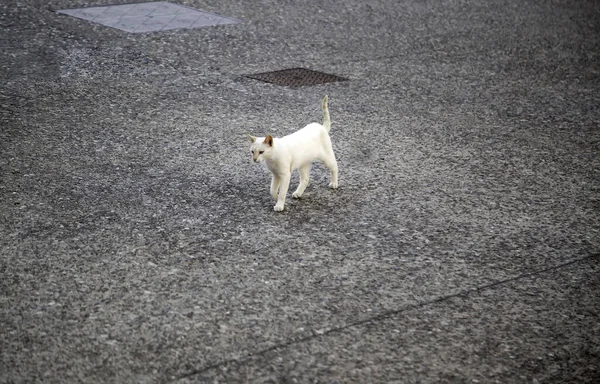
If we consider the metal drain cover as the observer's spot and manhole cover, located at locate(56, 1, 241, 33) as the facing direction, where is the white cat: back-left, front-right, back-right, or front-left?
back-left

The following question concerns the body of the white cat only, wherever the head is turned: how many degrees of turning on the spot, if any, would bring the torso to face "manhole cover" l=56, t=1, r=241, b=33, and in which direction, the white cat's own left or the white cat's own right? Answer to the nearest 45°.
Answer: approximately 135° to the white cat's own right

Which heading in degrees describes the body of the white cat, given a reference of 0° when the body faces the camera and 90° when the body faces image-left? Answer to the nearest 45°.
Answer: approximately 45°

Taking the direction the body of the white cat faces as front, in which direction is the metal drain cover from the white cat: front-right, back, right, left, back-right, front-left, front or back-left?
back-right

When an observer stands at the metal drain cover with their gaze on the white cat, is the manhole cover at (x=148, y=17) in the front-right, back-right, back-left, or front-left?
back-right
